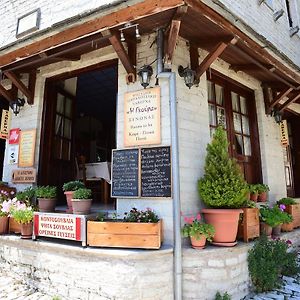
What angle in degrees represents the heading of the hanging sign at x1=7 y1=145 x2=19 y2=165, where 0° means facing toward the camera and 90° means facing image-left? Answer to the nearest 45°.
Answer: approximately 45°

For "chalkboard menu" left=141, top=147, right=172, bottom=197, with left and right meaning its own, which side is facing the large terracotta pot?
left

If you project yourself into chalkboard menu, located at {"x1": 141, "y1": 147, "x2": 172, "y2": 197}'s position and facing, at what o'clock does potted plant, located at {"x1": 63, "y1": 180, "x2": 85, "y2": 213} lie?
The potted plant is roughly at 4 o'clock from the chalkboard menu.

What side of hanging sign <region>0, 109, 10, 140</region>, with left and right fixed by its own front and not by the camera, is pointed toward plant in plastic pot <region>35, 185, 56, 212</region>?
left

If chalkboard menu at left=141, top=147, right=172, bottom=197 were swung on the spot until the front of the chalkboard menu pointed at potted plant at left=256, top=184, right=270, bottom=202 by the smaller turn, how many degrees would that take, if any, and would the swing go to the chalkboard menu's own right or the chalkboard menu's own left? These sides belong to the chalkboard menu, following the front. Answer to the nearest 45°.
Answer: approximately 135° to the chalkboard menu's own left

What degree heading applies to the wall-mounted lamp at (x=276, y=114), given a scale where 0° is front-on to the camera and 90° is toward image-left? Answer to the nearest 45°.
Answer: approximately 315°

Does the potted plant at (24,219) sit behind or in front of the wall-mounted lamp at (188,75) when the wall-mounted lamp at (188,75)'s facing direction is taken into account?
behind

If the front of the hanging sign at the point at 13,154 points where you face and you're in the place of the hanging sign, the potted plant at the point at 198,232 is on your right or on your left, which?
on your left

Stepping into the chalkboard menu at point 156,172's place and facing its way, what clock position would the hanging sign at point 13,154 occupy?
The hanging sign is roughly at 4 o'clock from the chalkboard menu.

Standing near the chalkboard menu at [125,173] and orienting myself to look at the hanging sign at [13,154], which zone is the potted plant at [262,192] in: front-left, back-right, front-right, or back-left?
back-right

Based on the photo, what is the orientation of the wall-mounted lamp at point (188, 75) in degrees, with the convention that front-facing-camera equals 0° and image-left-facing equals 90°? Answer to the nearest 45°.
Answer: approximately 315°
